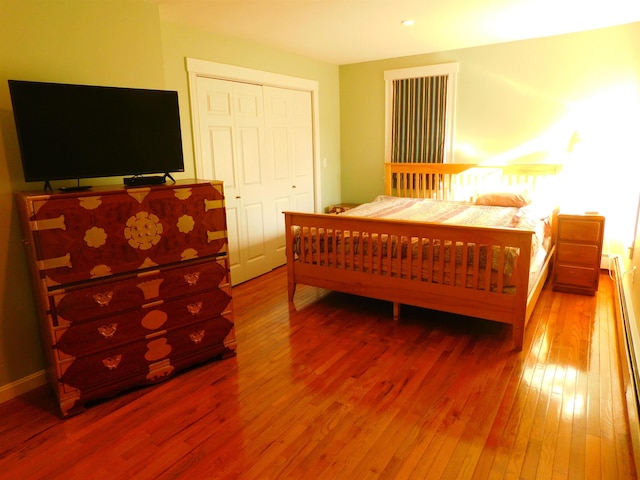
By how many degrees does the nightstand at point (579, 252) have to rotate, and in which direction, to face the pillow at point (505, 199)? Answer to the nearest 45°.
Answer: approximately 90° to its right

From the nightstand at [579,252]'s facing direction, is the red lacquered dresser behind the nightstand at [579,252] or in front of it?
in front

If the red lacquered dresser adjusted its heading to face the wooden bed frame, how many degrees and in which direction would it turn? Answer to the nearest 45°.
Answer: approximately 45° to its left

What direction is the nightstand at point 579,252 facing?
toward the camera

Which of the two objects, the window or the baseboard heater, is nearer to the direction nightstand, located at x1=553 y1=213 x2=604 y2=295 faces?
the baseboard heater

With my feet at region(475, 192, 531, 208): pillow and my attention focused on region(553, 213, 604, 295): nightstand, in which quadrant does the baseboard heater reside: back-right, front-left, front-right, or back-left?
front-right

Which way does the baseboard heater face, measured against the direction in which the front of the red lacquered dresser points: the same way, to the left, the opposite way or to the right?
the opposite way

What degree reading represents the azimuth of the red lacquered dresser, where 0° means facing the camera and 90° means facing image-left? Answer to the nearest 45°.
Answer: approximately 315°

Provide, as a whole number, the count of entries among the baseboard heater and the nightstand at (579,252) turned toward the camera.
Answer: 1

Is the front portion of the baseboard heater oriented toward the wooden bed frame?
yes

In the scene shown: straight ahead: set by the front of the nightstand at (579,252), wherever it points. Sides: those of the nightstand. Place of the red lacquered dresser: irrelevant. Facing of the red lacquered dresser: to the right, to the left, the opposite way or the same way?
to the left

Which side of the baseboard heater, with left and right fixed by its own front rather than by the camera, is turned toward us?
left

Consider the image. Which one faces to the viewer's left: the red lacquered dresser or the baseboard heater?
the baseboard heater

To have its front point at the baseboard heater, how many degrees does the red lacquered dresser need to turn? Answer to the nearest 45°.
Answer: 0° — it already faces it

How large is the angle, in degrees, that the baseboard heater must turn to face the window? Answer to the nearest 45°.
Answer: approximately 45° to its right

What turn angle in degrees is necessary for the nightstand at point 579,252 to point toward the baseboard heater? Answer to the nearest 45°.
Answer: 0° — it already faces it

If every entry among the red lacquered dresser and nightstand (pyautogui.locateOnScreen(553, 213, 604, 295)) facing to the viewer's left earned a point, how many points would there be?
0
